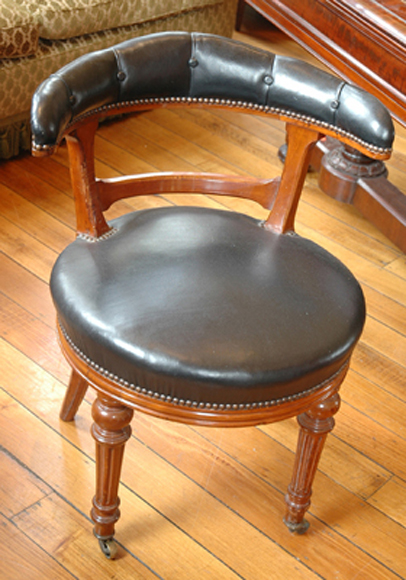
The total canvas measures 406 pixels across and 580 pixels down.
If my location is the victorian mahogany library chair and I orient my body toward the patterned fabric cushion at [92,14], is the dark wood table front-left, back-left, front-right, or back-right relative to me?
front-right

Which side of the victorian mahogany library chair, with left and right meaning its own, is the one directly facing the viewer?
front

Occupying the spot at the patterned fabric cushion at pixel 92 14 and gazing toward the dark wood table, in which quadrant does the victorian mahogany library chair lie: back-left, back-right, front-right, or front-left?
front-right

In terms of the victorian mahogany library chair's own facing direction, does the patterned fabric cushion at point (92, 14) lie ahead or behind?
behind

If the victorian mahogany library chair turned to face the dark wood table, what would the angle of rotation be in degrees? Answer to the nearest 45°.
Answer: approximately 180°

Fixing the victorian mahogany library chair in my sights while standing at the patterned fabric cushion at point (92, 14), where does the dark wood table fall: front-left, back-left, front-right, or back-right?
front-left
